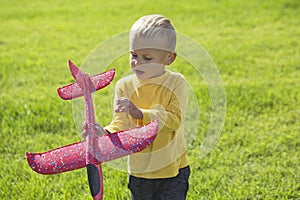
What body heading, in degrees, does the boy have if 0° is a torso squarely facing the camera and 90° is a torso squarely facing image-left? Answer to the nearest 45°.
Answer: approximately 45°
